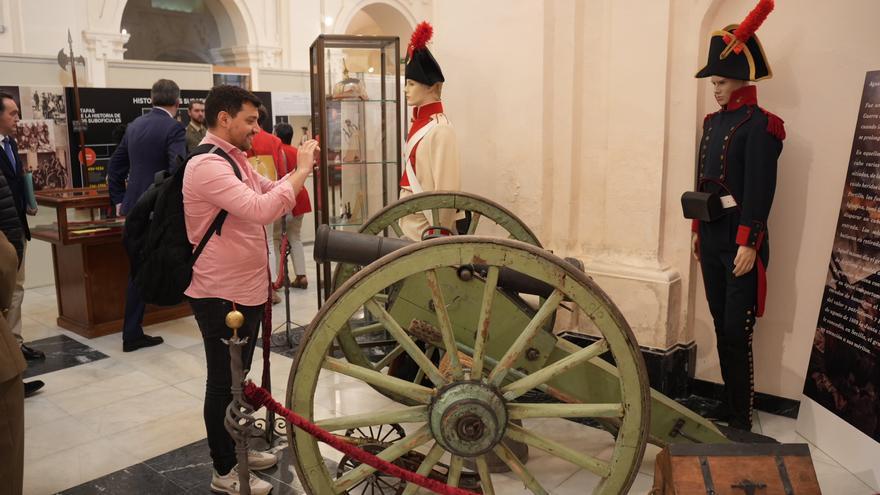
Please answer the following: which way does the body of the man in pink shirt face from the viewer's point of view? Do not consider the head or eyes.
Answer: to the viewer's right

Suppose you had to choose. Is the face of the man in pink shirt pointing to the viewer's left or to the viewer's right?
to the viewer's right

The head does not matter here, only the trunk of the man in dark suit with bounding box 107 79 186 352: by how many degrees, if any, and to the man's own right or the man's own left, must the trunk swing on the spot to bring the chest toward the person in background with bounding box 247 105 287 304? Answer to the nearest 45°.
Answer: approximately 45° to the man's own right

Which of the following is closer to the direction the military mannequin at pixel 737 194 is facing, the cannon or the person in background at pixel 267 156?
the cannon

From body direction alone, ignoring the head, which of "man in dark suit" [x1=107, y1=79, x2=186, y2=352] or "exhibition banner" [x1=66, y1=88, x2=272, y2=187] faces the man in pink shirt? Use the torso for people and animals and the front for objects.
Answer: the exhibition banner

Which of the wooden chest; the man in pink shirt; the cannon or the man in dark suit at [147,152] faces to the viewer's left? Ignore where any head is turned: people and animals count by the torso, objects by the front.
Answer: the cannon

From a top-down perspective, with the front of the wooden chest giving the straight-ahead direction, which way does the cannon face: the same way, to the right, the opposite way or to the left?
to the right

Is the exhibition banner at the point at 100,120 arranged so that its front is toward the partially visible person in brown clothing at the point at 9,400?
yes

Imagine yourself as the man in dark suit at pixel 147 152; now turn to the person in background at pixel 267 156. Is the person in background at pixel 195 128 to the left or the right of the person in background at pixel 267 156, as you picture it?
left

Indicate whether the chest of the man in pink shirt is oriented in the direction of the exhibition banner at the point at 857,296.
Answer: yes

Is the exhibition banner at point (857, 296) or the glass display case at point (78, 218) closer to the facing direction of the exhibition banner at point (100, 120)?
the glass display case
